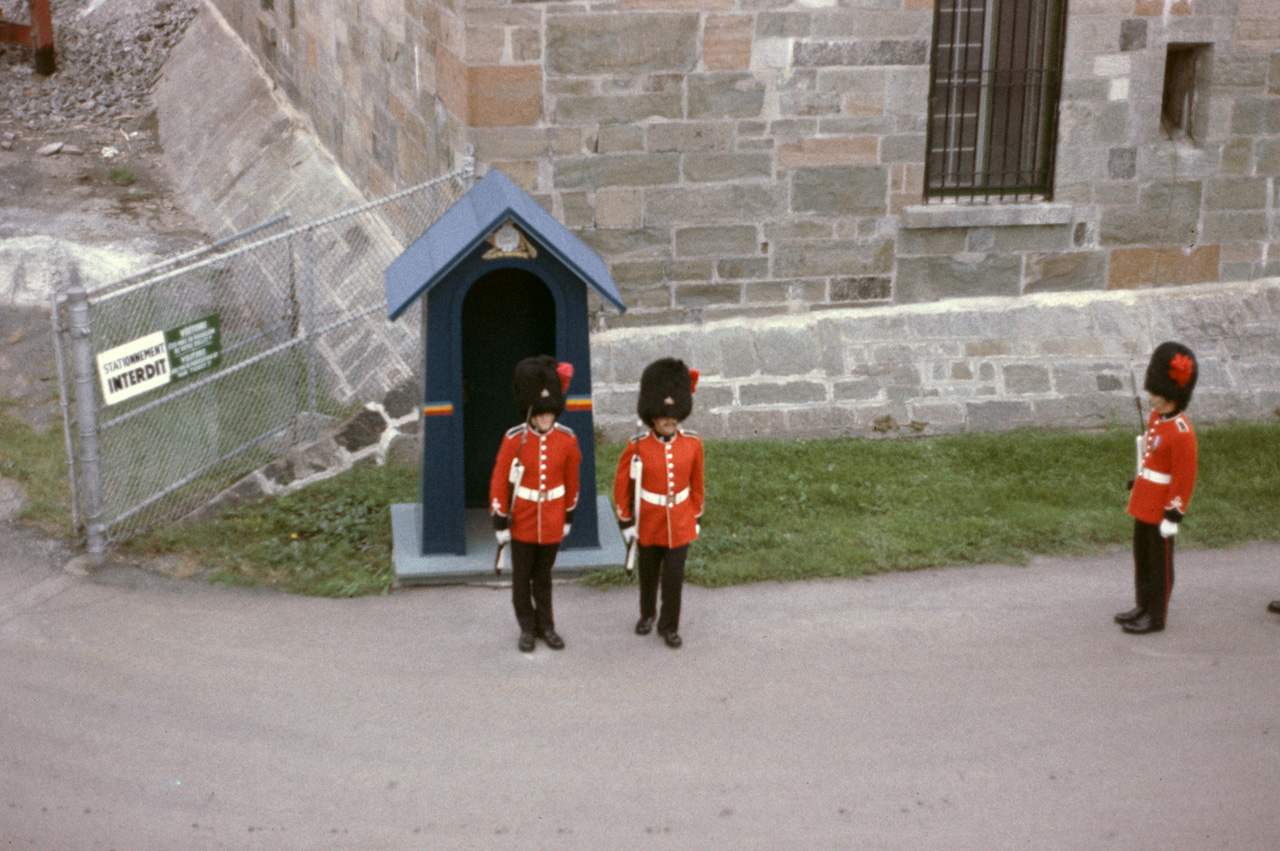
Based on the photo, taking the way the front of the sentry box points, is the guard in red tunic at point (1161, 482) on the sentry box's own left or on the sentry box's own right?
on the sentry box's own left

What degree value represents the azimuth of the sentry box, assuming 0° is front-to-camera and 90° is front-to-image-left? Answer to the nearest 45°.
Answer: approximately 0°

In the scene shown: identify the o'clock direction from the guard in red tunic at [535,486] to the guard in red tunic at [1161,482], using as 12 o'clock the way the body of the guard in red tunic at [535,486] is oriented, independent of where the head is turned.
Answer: the guard in red tunic at [1161,482] is roughly at 9 o'clock from the guard in red tunic at [535,486].

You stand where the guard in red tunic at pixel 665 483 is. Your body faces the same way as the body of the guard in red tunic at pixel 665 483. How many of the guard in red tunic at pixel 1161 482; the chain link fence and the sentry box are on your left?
1

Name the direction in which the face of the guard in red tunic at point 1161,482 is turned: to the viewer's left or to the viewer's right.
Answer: to the viewer's left

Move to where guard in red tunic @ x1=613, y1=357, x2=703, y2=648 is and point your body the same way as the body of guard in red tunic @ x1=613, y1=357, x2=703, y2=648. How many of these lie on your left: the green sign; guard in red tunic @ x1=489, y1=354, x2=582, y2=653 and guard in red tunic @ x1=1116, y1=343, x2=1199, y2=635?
1

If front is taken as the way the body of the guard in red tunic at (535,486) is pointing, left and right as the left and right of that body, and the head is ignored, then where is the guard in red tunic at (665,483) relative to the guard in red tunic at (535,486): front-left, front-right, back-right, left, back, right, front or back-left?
left

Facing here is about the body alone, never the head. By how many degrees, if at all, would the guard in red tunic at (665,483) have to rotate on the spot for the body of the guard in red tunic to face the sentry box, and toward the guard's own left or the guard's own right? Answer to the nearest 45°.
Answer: approximately 135° to the guard's own right
